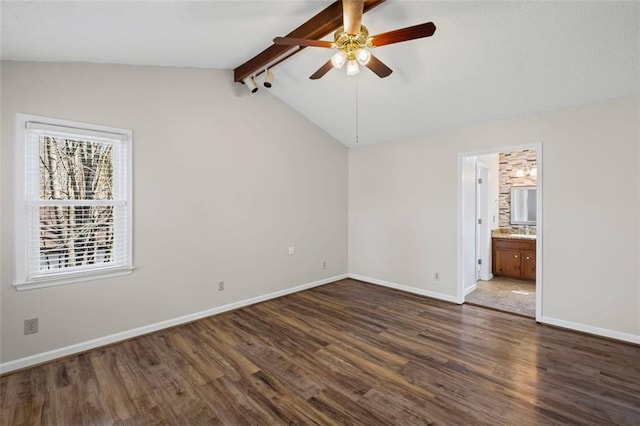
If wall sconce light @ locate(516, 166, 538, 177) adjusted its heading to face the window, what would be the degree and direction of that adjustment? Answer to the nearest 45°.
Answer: approximately 45° to its right

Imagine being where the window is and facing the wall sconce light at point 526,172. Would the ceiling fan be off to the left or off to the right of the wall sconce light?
right

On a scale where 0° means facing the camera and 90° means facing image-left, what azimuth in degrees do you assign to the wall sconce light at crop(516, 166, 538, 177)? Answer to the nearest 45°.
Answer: approximately 0°

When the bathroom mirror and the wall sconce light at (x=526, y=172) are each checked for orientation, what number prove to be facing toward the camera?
2

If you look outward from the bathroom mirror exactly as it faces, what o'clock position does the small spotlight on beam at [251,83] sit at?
The small spotlight on beam is roughly at 1 o'clock from the bathroom mirror.

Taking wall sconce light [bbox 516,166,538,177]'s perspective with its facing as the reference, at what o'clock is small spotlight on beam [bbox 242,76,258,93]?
The small spotlight on beam is roughly at 1 o'clock from the wall sconce light.

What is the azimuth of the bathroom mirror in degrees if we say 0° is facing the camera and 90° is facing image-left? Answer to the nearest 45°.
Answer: approximately 0°
